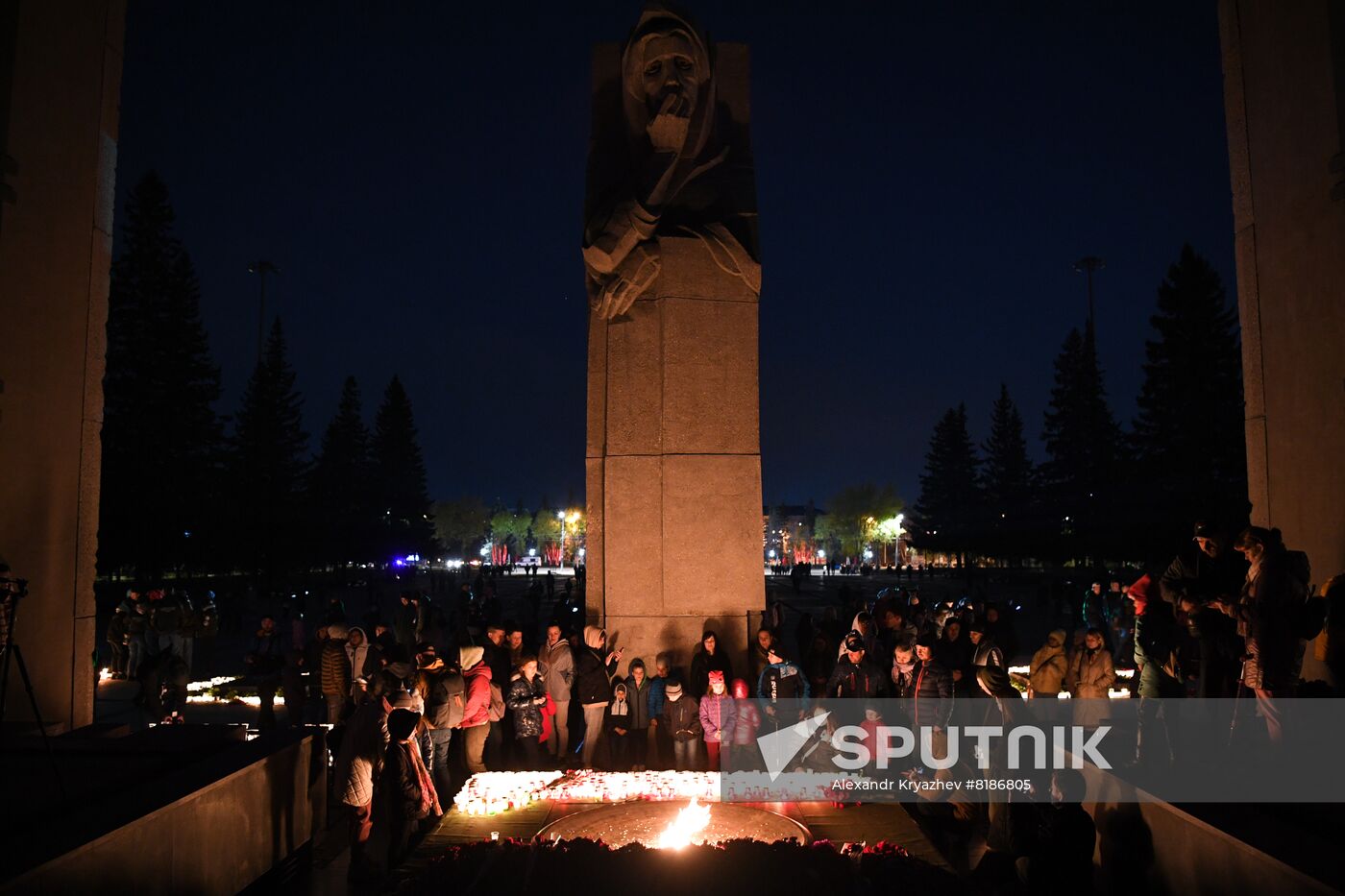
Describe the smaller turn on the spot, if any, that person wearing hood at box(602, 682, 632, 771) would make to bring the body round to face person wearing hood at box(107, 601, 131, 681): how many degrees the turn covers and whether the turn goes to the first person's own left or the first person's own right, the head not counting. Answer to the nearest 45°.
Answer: approximately 135° to the first person's own right

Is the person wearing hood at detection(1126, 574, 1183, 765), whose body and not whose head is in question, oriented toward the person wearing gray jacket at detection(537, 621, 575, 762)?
yes

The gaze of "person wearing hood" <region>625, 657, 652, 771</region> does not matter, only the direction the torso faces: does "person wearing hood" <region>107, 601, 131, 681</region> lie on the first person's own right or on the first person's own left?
on the first person's own right

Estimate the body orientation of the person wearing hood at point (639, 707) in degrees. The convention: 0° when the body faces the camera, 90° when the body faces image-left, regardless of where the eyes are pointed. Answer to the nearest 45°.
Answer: approximately 0°

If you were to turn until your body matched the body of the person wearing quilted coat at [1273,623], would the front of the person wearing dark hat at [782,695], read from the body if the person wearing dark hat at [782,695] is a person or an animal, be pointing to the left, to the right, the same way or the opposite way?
to the left

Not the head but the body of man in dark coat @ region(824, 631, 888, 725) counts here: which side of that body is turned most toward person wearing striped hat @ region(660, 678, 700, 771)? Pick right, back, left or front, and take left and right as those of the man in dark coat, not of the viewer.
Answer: right
